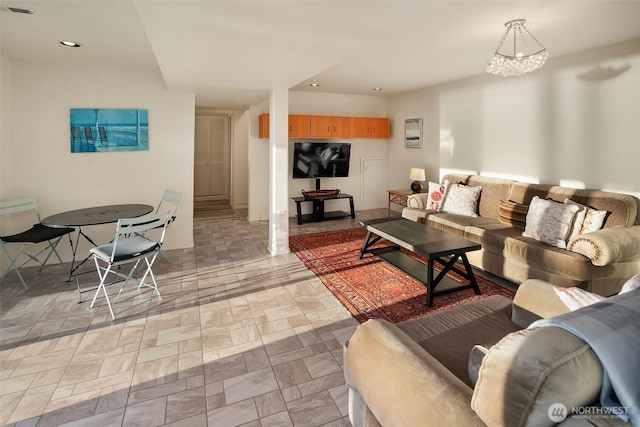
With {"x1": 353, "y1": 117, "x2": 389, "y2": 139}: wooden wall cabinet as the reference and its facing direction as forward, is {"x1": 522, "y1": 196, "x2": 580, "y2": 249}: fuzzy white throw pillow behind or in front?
in front

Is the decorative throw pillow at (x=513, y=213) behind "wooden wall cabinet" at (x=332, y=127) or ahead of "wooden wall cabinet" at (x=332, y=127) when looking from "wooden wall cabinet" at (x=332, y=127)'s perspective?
ahead

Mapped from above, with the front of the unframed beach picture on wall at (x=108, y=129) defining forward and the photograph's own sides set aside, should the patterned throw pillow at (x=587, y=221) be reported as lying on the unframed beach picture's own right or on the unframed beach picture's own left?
on the unframed beach picture's own left

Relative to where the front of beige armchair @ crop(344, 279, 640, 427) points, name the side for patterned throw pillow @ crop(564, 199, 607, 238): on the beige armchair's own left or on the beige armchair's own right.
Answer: on the beige armchair's own right

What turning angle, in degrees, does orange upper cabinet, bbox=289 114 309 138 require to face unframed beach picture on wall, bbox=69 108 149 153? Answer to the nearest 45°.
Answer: approximately 45° to its right

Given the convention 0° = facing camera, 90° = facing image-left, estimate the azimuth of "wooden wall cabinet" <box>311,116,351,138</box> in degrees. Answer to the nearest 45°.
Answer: approximately 0°
